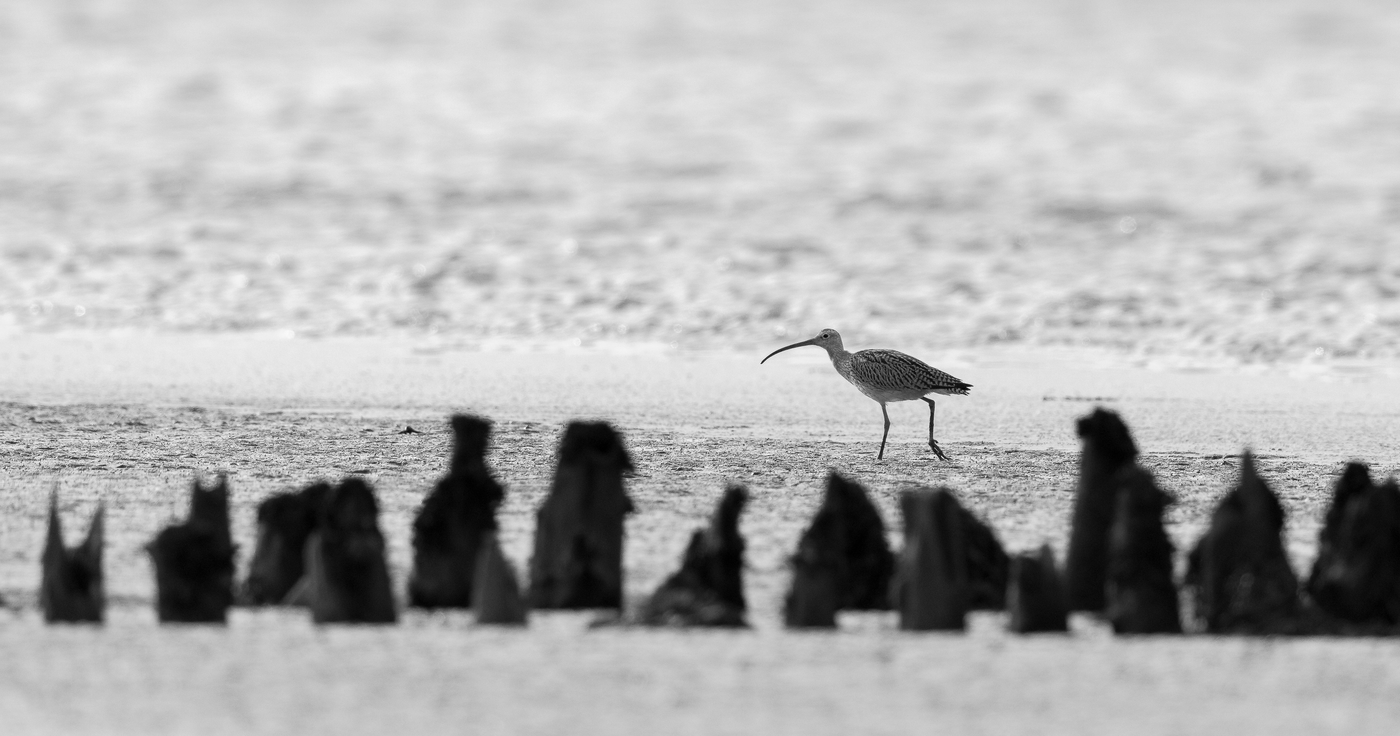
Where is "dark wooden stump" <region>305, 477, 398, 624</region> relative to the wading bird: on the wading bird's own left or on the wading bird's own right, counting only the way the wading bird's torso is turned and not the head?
on the wading bird's own left

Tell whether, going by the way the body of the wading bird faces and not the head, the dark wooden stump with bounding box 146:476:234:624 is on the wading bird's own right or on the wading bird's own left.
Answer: on the wading bird's own left

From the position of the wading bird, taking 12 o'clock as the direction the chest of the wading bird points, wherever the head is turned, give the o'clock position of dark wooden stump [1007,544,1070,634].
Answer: The dark wooden stump is roughly at 9 o'clock from the wading bird.

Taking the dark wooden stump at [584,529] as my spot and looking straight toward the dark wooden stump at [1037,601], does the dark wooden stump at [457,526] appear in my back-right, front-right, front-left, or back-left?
back-right

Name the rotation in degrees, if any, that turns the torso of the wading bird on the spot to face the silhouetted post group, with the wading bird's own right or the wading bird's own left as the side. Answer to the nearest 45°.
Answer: approximately 90° to the wading bird's own left

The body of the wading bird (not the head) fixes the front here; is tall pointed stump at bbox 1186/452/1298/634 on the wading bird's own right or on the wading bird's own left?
on the wading bird's own left

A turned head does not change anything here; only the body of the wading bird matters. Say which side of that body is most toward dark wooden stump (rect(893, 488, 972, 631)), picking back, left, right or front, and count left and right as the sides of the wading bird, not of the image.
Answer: left

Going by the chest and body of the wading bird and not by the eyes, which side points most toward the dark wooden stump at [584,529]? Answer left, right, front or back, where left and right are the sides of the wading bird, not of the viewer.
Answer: left

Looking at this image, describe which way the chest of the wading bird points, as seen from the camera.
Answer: to the viewer's left
